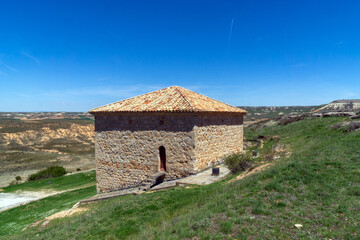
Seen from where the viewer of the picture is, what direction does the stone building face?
facing the viewer and to the left of the viewer

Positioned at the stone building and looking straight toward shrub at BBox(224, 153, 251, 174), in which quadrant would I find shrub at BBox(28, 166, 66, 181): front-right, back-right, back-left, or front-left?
back-left

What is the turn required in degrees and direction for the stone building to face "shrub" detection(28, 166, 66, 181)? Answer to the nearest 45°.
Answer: approximately 90° to its right

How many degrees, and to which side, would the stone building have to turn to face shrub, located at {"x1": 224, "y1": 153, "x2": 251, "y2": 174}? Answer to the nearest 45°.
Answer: approximately 135° to its left
